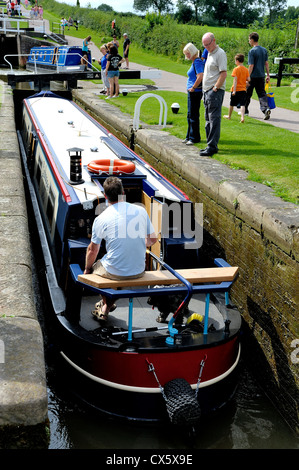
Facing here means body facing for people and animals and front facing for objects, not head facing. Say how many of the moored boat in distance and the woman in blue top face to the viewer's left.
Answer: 1

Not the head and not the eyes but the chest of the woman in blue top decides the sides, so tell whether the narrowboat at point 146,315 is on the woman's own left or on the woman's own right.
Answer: on the woman's own left

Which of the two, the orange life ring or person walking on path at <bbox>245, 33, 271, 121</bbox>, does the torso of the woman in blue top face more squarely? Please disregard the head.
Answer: the orange life ring

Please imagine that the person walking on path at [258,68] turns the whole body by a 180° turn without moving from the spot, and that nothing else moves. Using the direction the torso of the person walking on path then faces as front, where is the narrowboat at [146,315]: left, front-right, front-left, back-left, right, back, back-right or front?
front-right

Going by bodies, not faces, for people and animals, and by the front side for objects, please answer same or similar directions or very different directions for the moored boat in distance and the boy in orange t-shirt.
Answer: very different directions

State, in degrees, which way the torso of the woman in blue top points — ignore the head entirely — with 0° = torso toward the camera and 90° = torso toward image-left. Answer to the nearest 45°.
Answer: approximately 90°

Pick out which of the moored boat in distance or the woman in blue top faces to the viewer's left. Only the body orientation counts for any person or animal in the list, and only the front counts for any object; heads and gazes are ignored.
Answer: the woman in blue top

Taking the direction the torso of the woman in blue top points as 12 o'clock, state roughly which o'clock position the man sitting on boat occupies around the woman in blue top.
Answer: The man sitting on boat is roughly at 9 o'clock from the woman in blue top.

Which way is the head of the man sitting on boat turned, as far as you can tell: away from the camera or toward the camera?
away from the camera
